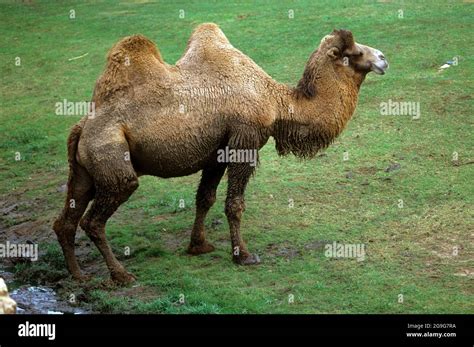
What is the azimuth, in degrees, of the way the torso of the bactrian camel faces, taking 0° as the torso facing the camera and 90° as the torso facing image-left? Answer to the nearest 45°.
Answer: approximately 270°
